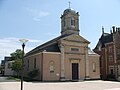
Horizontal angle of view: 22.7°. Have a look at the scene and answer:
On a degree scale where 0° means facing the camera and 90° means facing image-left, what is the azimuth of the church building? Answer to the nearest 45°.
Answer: approximately 315°

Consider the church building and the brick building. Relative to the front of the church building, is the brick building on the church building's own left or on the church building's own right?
on the church building's own left
